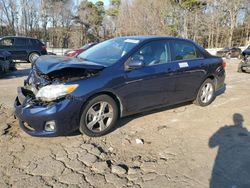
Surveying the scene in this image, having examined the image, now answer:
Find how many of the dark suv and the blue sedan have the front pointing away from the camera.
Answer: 0

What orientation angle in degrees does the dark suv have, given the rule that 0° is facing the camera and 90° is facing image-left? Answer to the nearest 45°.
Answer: approximately 90°

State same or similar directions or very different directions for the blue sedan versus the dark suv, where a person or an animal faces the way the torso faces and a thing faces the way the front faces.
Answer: same or similar directions

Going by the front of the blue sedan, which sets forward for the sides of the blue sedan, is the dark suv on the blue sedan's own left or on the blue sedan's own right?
on the blue sedan's own right

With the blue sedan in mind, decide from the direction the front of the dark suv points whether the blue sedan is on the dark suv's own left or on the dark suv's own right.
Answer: on the dark suv's own left

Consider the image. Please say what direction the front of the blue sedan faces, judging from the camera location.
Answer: facing the viewer and to the left of the viewer
